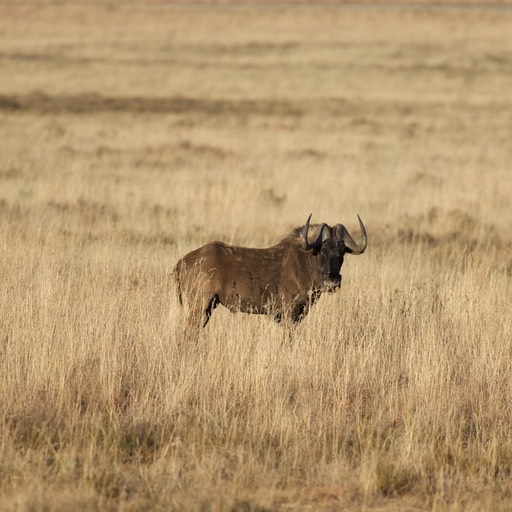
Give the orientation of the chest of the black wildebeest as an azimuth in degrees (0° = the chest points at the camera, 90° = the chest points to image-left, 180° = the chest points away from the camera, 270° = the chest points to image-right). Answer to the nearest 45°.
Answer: approximately 270°
